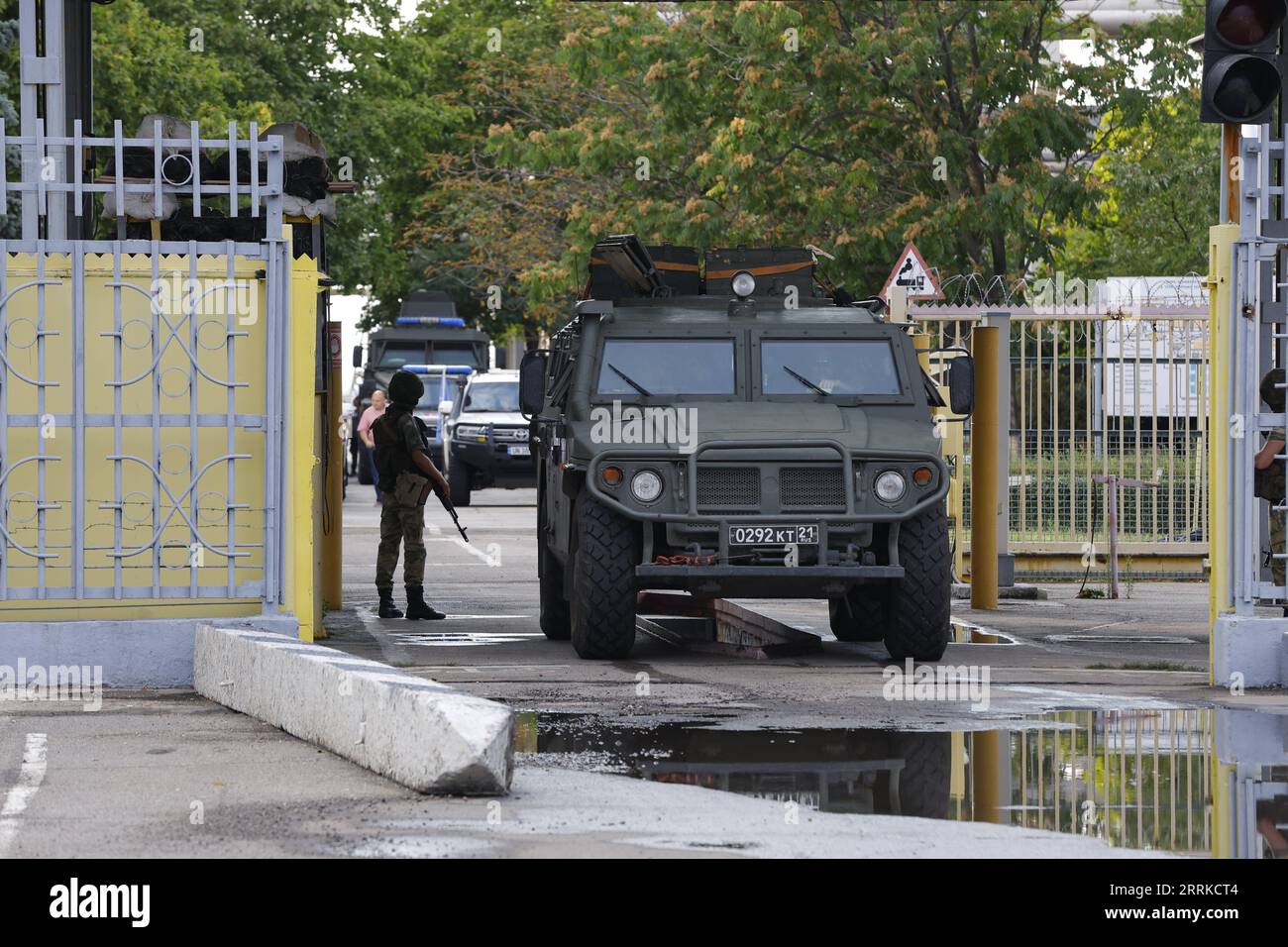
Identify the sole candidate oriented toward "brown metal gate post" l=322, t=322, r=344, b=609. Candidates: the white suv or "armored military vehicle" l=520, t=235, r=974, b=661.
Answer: the white suv

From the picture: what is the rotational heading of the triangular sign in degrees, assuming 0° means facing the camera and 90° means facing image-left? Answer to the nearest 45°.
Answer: approximately 0°

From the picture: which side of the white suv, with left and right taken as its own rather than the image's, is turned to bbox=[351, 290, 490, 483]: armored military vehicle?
back

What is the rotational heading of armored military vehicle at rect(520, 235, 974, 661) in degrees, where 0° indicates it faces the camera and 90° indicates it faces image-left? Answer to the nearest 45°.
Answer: approximately 0°

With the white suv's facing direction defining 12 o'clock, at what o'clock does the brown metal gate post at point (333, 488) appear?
The brown metal gate post is roughly at 12 o'clock from the white suv.

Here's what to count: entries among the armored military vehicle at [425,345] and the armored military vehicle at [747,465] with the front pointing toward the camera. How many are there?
2

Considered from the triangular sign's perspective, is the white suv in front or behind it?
behind

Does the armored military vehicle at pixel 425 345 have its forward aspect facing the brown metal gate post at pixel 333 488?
yes
